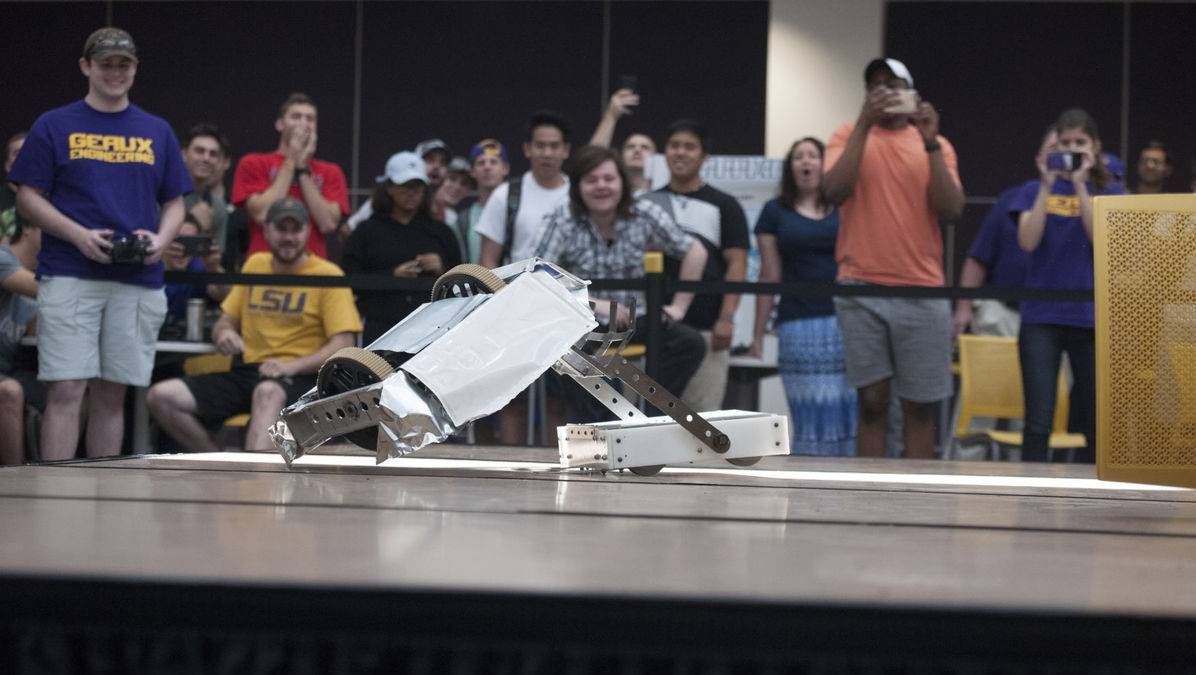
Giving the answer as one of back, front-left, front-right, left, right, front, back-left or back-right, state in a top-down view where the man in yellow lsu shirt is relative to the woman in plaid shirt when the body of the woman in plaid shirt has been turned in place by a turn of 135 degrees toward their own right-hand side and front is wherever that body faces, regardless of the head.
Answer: front-left

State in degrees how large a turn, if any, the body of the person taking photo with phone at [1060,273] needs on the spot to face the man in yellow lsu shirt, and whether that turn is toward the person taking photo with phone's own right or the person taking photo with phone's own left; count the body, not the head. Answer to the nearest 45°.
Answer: approximately 90° to the person taking photo with phone's own right

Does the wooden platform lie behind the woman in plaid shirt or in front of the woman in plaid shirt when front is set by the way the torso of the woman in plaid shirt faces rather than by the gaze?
in front

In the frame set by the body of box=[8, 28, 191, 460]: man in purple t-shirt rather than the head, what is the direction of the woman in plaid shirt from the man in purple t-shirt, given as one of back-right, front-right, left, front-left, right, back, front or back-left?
left

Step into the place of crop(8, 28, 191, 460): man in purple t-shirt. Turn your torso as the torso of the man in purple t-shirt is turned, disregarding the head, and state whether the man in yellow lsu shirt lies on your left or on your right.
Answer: on your left

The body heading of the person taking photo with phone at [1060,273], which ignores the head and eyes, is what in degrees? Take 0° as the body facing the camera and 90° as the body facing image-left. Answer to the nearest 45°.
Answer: approximately 0°

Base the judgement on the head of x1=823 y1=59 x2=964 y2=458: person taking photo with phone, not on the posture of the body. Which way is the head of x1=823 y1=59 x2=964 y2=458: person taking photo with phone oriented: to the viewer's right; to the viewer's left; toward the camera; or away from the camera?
toward the camera

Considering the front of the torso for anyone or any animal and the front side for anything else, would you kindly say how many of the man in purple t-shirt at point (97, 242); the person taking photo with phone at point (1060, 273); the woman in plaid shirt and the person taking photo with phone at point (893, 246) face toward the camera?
4

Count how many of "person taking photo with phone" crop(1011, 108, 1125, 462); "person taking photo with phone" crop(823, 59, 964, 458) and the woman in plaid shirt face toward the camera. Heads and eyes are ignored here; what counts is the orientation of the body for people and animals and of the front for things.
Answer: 3

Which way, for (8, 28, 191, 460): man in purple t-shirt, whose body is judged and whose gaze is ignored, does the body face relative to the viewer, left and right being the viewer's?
facing the viewer

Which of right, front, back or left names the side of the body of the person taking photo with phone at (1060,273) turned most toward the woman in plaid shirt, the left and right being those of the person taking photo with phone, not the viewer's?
right

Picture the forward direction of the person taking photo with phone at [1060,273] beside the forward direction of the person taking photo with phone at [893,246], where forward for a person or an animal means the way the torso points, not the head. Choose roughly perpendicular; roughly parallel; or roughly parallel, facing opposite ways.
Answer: roughly parallel

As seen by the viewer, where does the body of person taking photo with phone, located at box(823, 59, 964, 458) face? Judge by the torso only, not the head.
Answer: toward the camera

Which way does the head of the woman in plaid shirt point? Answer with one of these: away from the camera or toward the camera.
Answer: toward the camera

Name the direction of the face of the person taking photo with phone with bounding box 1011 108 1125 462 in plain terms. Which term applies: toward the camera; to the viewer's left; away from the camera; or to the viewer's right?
toward the camera
